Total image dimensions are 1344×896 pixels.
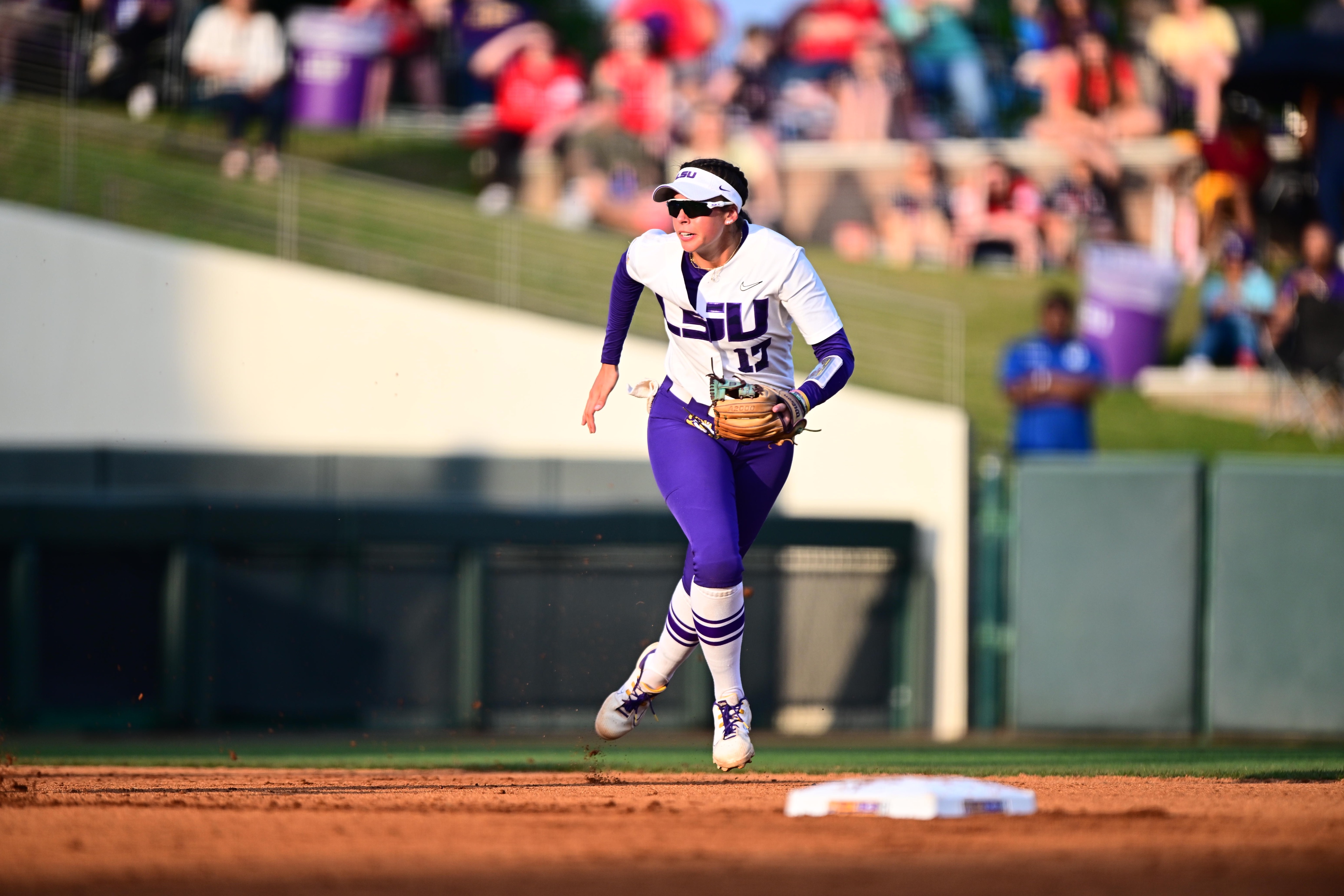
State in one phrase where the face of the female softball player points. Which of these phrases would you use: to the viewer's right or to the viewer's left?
to the viewer's left

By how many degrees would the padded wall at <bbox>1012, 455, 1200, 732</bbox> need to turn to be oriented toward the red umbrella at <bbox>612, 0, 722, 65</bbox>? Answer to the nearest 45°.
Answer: approximately 135° to its right

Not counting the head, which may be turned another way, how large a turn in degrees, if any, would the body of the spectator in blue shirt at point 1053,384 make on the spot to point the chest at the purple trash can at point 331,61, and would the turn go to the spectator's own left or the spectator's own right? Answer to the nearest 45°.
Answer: approximately 135° to the spectator's own right

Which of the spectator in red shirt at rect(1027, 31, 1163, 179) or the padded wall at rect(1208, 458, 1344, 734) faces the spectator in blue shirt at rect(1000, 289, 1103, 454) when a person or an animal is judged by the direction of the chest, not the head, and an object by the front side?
the spectator in red shirt

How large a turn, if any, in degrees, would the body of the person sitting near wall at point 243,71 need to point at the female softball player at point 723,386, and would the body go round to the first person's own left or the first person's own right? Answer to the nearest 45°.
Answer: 0° — they already face them
